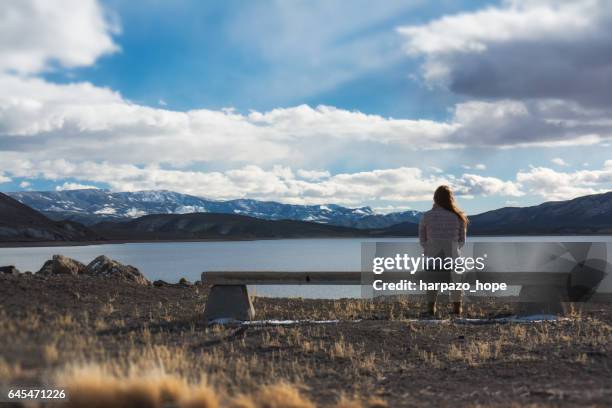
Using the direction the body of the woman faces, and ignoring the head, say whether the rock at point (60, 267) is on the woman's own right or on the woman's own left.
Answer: on the woman's own left

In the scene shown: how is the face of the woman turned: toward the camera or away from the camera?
away from the camera

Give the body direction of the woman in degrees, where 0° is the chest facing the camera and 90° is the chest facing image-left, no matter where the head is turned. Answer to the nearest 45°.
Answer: approximately 180°

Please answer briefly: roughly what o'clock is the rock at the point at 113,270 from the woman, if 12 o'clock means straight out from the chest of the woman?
The rock is roughly at 10 o'clock from the woman.
